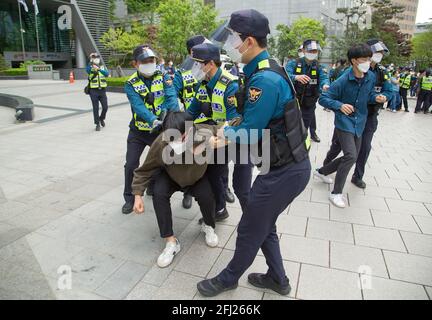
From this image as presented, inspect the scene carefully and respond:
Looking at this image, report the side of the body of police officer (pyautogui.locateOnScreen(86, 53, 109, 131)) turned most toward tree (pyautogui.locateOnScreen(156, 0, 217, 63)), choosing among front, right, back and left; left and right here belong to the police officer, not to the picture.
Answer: back

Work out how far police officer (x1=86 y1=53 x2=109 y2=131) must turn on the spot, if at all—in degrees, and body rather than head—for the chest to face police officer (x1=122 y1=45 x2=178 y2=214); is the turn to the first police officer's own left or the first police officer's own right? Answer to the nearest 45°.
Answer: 0° — they already face them

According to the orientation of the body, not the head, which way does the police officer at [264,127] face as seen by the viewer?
to the viewer's left

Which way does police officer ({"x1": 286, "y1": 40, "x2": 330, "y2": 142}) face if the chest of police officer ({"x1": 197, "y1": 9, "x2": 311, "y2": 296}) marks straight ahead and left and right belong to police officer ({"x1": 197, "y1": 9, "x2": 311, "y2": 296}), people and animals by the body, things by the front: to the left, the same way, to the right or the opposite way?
to the left

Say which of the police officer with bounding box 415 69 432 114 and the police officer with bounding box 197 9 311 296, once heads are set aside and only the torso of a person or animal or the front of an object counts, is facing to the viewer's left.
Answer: the police officer with bounding box 197 9 311 296

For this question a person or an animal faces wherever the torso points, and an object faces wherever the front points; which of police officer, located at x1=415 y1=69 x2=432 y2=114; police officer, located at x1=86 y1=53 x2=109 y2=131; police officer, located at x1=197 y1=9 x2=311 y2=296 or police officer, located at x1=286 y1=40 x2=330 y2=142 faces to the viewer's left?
police officer, located at x1=197 y1=9 x2=311 y2=296

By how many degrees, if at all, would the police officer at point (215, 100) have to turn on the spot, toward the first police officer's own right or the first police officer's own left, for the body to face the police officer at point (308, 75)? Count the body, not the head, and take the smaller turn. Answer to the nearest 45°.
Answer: approximately 180°

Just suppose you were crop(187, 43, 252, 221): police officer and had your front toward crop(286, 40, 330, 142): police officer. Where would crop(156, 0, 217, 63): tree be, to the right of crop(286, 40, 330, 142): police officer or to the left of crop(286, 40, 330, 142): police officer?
left

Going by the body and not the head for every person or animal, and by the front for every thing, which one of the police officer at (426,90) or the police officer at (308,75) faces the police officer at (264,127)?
the police officer at (308,75)
